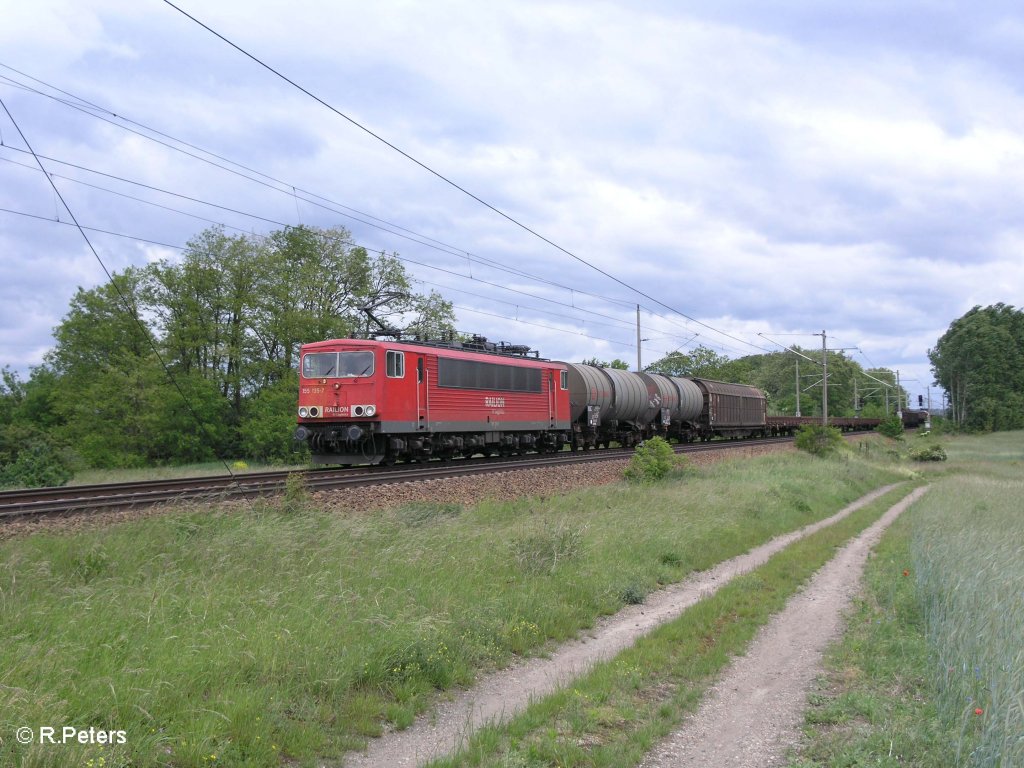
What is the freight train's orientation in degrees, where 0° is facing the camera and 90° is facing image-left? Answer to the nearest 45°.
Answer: approximately 45°

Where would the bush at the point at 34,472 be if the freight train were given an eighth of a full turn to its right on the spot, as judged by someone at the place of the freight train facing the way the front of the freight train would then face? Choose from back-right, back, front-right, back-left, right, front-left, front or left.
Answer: front

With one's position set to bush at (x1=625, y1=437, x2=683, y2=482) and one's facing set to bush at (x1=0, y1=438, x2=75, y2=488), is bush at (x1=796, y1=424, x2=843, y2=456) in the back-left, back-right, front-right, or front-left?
back-right

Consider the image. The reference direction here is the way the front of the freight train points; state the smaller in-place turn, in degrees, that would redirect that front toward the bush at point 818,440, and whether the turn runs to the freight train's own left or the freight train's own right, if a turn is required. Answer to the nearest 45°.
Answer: approximately 180°
